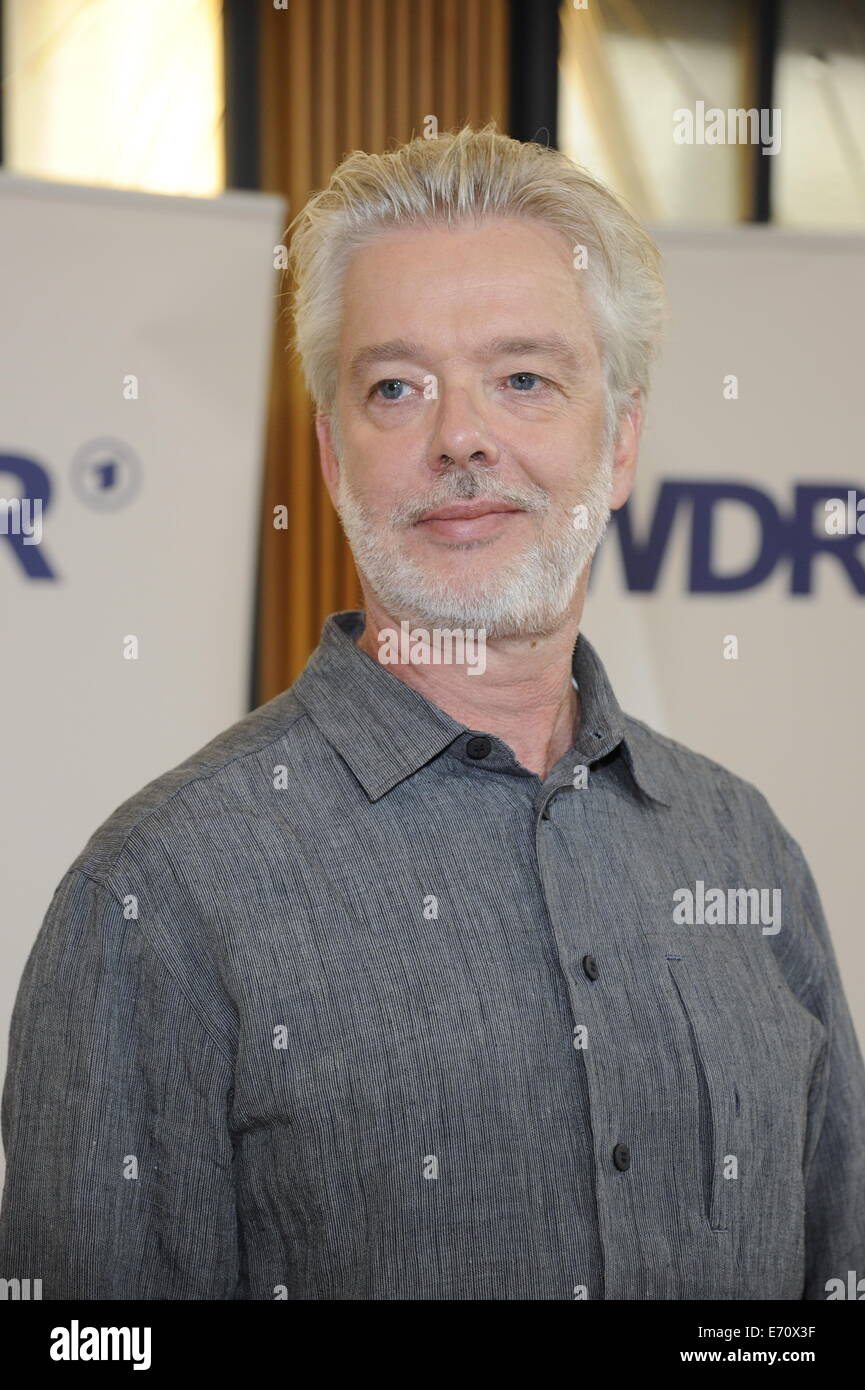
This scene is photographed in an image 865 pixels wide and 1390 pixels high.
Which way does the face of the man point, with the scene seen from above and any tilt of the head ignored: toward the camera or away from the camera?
toward the camera

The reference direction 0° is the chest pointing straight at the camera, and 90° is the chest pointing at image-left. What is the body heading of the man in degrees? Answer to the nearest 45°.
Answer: approximately 315°
